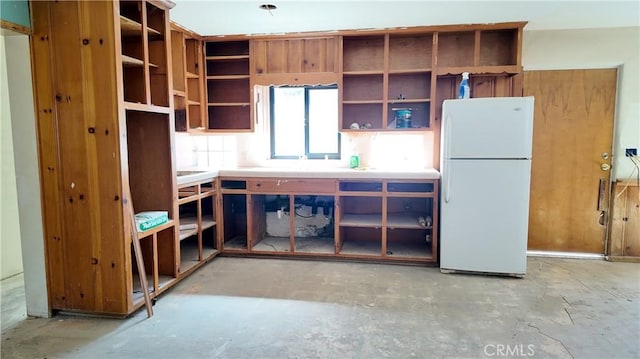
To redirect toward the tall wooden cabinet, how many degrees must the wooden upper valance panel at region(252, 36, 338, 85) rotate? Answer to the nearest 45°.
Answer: approximately 45° to its right

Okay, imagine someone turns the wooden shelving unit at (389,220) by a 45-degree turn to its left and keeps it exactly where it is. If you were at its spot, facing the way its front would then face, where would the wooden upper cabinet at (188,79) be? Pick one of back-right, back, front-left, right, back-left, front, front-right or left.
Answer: back-right

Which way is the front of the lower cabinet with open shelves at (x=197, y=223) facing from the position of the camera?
facing the viewer and to the right of the viewer

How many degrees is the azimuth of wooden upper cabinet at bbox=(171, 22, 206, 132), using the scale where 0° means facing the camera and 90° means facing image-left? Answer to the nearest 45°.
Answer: approximately 315°

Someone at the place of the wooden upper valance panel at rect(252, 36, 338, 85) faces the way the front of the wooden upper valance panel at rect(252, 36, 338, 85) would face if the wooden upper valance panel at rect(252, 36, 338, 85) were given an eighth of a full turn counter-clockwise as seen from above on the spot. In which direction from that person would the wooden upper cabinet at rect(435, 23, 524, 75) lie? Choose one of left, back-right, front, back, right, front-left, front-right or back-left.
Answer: front-left

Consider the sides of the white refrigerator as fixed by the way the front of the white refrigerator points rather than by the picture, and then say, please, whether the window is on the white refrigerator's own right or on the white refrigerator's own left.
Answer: on the white refrigerator's own right

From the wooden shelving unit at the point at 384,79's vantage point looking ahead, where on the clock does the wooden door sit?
The wooden door is roughly at 9 o'clock from the wooden shelving unit.

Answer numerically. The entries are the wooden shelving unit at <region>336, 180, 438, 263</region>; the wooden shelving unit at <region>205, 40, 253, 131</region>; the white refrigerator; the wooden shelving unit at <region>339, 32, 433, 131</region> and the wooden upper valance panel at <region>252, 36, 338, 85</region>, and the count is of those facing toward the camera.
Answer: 5

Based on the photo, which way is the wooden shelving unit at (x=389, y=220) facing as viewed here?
toward the camera

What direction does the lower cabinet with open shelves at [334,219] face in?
toward the camera

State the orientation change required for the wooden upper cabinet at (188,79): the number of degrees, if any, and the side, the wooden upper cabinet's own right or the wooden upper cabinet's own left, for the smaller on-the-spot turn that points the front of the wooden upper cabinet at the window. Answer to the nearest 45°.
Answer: approximately 45° to the wooden upper cabinet's own left
